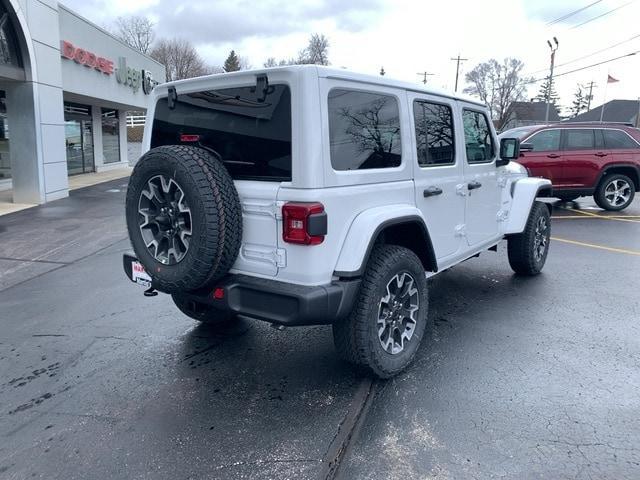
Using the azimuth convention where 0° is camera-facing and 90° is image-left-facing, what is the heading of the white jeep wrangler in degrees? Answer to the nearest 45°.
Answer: approximately 225°

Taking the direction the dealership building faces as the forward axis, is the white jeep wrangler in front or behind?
in front

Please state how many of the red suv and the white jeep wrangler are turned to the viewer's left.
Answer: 1

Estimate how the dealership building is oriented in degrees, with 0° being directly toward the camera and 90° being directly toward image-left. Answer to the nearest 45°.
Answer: approximately 315°

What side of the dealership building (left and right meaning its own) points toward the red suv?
front

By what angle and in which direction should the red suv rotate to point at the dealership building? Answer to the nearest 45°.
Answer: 0° — it already faces it

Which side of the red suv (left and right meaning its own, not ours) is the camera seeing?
left

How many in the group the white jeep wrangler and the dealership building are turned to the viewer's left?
0
